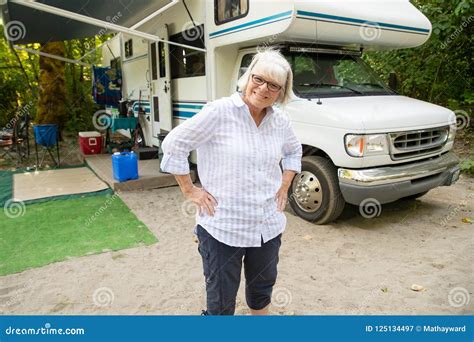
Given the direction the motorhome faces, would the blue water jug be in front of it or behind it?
behind

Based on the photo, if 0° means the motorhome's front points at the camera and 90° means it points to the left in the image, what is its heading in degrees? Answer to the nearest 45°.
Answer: approximately 315°

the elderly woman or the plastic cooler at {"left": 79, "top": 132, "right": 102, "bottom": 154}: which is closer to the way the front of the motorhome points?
the elderly woman
